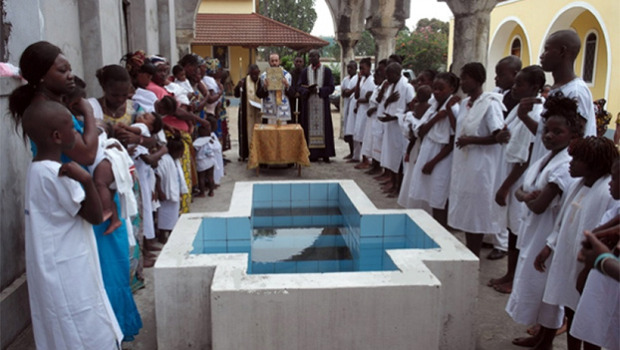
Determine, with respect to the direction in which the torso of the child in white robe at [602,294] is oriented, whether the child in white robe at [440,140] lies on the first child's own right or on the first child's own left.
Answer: on the first child's own right

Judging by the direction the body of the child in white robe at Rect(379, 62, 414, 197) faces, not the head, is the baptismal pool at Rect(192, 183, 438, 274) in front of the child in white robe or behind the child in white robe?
in front

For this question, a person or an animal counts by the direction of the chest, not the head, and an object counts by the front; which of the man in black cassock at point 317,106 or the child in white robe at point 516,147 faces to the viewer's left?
the child in white robe

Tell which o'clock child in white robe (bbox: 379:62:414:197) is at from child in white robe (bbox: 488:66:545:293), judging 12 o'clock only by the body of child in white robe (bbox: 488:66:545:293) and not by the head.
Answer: child in white robe (bbox: 379:62:414:197) is roughly at 2 o'clock from child in white robe (bbox: 488:66:545:293).

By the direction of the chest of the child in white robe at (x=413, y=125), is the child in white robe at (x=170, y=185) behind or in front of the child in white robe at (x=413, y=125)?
in front

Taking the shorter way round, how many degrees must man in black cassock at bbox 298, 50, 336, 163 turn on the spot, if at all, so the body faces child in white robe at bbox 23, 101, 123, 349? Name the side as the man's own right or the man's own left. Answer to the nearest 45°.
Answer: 0° — they already face them

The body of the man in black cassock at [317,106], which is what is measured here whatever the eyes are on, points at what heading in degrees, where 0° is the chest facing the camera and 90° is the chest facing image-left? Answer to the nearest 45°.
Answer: approximately 0°

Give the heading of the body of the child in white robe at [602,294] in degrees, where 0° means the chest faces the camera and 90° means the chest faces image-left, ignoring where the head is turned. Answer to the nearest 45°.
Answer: approximately 90°

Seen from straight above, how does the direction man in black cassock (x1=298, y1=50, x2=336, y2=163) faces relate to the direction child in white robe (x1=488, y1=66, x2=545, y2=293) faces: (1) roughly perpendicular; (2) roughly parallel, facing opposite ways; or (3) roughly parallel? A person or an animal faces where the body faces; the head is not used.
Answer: roughly perpendicular

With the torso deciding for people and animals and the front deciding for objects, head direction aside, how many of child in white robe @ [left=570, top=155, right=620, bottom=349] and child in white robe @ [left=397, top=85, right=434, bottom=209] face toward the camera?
0

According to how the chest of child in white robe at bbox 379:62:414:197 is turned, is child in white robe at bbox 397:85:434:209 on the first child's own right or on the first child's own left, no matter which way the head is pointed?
on the first child's own left

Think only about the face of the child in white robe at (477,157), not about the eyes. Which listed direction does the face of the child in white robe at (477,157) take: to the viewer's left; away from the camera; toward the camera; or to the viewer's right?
to the viewer's left

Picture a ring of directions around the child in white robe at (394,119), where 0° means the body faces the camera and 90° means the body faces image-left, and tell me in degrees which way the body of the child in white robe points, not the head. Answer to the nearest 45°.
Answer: approximately 45°

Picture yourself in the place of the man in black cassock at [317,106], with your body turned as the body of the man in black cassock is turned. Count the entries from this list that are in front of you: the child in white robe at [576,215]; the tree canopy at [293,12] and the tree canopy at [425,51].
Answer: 1

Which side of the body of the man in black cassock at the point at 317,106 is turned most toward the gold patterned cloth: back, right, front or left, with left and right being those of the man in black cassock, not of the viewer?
front

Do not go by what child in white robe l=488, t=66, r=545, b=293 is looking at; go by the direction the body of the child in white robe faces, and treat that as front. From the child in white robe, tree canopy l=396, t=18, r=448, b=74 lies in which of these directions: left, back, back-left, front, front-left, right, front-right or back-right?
right

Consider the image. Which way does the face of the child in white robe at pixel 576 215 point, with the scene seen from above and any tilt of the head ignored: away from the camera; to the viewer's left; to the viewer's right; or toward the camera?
to the viewer's left

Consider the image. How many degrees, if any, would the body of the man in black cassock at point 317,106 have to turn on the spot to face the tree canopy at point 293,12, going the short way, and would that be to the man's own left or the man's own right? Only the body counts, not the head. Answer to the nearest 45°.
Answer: approximately 180°
